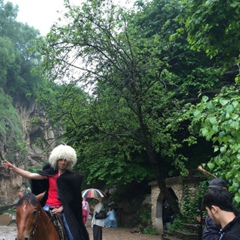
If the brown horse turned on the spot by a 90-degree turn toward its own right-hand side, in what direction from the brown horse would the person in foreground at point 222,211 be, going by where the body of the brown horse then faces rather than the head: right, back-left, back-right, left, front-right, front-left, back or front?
back

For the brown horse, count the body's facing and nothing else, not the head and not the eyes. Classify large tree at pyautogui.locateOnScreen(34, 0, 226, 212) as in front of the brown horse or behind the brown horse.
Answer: behind

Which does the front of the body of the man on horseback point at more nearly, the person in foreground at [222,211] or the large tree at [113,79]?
the person in foreground

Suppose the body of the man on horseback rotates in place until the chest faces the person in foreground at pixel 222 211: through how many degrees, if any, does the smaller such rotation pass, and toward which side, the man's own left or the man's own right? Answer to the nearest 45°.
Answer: approximately 45° to the man's own left

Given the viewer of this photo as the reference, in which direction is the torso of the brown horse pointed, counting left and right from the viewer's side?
facing the viewer and to the left of the viewer

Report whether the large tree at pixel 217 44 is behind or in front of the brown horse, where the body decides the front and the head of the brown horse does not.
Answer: behind

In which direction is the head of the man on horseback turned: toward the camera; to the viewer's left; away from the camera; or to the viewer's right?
toward the camera
